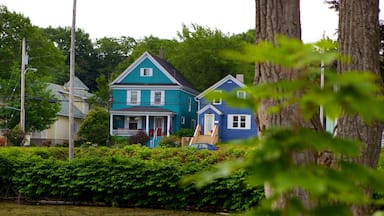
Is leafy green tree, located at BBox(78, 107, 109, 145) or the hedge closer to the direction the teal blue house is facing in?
the hedge

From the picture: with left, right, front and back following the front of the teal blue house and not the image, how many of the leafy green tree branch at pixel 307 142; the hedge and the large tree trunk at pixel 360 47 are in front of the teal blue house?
3

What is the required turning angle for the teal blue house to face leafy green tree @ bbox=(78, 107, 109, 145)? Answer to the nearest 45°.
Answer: approximately 45° to its right

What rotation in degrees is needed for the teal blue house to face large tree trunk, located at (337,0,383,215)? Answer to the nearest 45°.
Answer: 0° — it already faces it

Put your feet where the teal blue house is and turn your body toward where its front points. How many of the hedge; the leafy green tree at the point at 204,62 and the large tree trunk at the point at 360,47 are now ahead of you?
2

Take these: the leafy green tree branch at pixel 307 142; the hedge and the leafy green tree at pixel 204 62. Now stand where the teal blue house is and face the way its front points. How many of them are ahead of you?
2

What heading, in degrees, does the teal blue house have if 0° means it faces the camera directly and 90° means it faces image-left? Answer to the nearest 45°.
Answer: approximately 0°

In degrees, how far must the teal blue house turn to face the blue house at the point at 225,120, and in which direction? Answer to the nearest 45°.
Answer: approximately 90° to its left

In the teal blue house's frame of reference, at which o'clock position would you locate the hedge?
The hedge is roughly at 12 o'clock from the teal blue house.

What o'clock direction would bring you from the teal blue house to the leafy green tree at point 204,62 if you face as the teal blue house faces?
The leafy green tree is roughly at 7 o'clock from the teal blue house.

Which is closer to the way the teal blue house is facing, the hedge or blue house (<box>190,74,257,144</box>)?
the hedge
